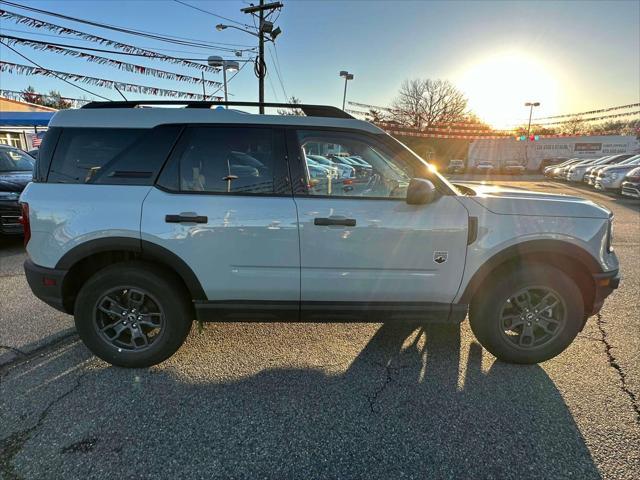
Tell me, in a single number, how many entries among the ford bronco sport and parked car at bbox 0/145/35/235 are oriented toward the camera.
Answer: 1

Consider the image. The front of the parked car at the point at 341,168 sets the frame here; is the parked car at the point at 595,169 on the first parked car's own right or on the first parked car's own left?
on the first parked car's own left

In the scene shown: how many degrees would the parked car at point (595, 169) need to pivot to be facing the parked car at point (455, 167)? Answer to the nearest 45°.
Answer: approximately 90° to its right

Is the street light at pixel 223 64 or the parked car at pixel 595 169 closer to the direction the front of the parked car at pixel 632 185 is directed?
the street light

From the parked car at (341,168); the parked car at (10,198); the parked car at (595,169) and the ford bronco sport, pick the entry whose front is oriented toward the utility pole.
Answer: the parked car at (595,169)

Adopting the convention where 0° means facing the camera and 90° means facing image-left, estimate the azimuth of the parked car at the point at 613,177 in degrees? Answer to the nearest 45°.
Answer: approximately 45°

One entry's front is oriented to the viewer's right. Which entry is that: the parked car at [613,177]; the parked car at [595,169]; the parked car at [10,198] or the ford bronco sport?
the ford bronco sport

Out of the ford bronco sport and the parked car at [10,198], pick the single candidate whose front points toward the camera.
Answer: the parked car

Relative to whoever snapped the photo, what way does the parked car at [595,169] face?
facing the viewer and to the left of the viewer

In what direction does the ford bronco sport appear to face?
to the viewer's right

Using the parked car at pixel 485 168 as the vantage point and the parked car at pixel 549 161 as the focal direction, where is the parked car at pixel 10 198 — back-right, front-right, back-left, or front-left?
back-right

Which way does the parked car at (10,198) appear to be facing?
toward the camera

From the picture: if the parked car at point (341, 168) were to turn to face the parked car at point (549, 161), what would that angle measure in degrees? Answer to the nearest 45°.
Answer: approximately 90° to its left

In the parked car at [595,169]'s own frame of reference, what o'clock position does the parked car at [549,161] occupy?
the parked car at [549,161] is roughly at 4 o'clock from the parked car at [595,169].

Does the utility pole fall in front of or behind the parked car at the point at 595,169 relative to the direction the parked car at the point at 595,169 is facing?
in front

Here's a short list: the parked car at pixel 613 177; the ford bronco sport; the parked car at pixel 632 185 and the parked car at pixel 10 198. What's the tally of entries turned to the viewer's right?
1

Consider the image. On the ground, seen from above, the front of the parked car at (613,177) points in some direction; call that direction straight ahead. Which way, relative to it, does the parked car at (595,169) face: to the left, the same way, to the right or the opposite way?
the same way
